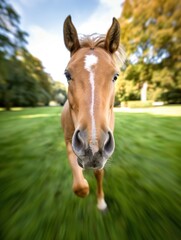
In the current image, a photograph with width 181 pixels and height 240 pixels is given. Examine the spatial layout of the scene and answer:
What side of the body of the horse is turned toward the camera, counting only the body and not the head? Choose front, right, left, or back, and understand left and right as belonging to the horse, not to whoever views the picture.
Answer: front
